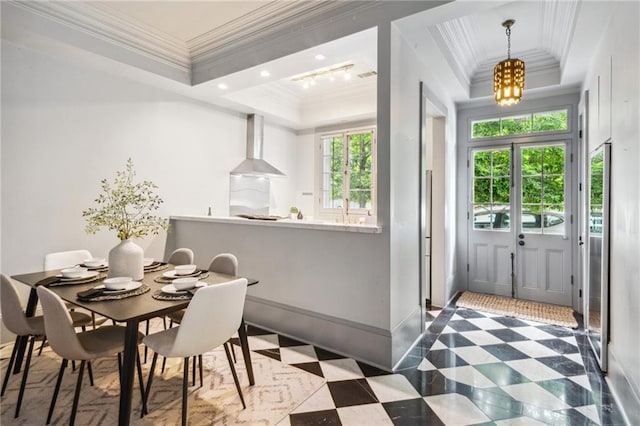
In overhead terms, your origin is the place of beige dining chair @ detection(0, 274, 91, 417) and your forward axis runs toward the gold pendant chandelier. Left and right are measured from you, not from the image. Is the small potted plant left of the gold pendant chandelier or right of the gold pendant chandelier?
left

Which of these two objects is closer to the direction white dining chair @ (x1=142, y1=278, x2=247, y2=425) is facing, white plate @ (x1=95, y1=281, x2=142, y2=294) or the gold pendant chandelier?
the white plate

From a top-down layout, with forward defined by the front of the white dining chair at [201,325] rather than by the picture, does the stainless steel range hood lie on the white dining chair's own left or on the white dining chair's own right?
on the white dining chair's own right

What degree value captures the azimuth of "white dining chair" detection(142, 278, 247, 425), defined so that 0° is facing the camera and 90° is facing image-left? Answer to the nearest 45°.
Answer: approximately 135°

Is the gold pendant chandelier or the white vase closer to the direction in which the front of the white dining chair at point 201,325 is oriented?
the white vase

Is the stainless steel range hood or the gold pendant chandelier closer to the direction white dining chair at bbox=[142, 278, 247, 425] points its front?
the stainless steel range hood

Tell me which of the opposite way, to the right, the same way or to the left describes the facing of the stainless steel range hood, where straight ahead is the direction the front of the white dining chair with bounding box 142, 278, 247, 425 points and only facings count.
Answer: the opposite way

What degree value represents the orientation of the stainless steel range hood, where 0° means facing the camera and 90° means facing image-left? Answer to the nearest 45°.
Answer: approximately 315°
